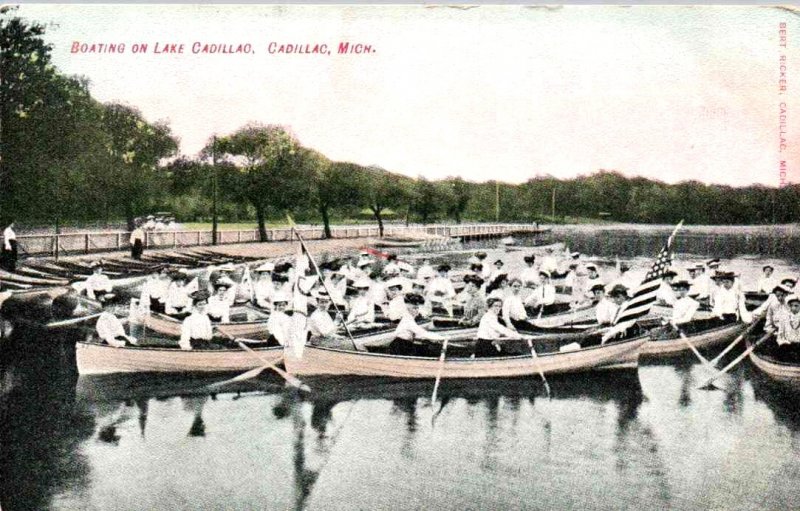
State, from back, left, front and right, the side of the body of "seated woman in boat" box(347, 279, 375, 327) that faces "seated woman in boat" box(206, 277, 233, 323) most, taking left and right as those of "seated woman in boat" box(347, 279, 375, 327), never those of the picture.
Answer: right

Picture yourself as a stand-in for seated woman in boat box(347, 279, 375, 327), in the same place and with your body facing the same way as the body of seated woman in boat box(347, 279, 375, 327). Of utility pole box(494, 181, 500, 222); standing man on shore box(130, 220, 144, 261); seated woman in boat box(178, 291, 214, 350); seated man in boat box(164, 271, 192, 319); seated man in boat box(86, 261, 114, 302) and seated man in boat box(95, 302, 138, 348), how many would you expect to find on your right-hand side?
5

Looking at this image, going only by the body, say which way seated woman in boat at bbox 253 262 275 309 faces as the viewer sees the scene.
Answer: toward the camera

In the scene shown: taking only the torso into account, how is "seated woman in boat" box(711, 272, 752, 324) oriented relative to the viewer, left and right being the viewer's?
facing the viewer

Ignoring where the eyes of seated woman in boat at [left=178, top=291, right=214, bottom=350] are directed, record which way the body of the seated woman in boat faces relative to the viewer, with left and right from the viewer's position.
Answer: facing the viewer and to the right of the viewer

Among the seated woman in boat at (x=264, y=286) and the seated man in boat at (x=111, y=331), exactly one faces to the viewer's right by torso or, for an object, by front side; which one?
the seated man in boat at (x=111, y=331)

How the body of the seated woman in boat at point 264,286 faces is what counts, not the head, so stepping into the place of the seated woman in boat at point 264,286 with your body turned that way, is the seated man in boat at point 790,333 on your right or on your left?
on your left
